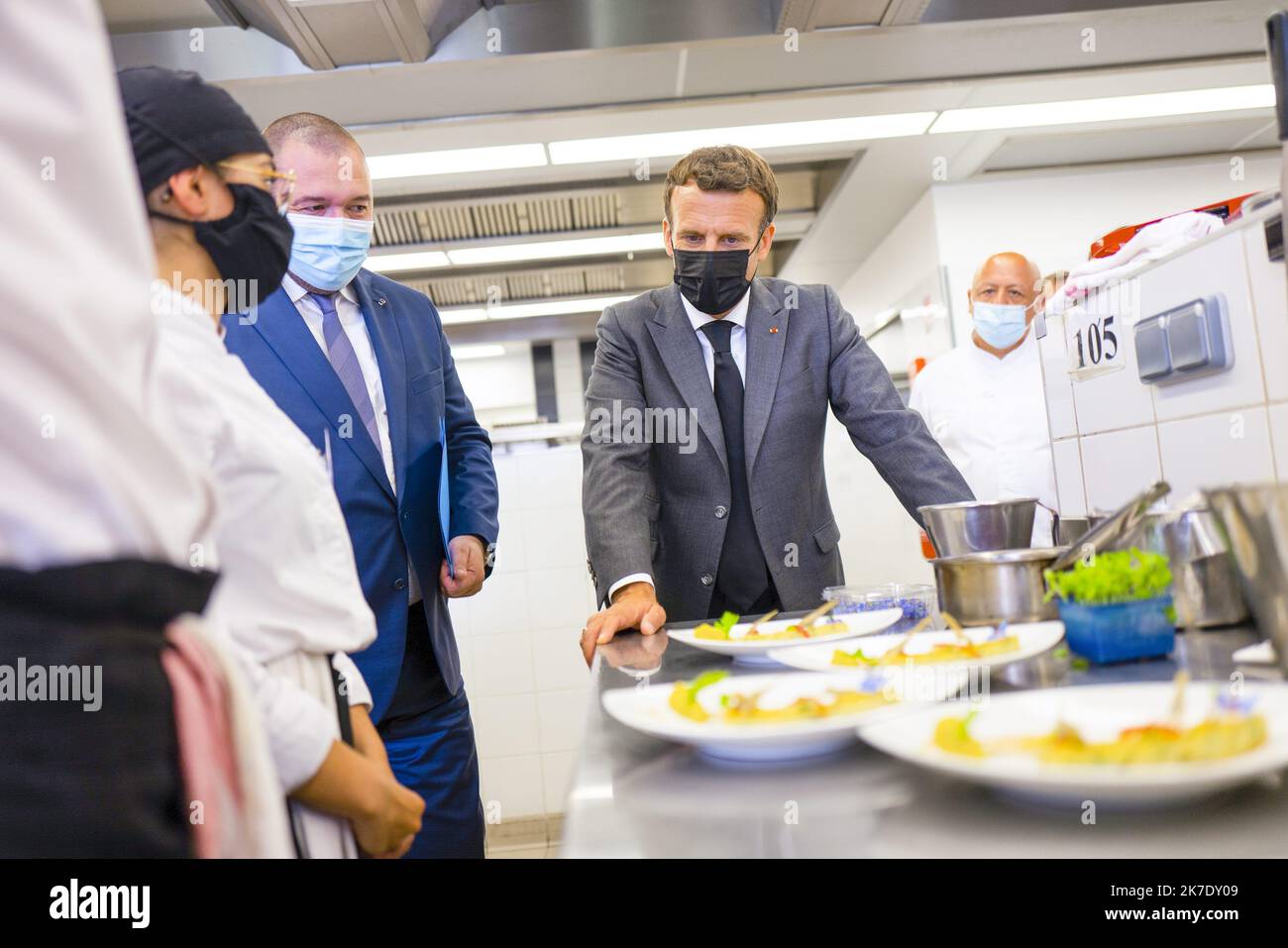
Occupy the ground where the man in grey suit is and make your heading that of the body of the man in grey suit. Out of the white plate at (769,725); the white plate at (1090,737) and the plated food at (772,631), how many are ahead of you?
3

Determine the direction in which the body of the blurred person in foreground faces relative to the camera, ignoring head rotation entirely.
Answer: to the viewer's right

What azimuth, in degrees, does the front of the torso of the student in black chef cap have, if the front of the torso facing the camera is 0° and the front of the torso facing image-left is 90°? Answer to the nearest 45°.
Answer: approximately 270°

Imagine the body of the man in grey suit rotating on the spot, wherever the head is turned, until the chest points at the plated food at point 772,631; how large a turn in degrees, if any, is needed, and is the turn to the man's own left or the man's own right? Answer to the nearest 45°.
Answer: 0° — they already face it

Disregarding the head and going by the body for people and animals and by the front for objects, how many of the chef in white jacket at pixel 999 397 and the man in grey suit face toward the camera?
2

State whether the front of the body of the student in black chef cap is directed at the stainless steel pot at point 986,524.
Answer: yes

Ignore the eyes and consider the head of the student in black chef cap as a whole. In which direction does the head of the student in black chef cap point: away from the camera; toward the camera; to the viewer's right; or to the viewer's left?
to the viewer's right

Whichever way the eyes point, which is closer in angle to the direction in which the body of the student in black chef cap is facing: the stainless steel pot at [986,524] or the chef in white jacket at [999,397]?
the stainless steel pot

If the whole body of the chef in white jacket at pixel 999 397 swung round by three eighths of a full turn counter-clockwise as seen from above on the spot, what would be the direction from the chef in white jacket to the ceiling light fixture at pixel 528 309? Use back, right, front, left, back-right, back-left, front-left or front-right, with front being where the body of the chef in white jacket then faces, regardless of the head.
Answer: left
